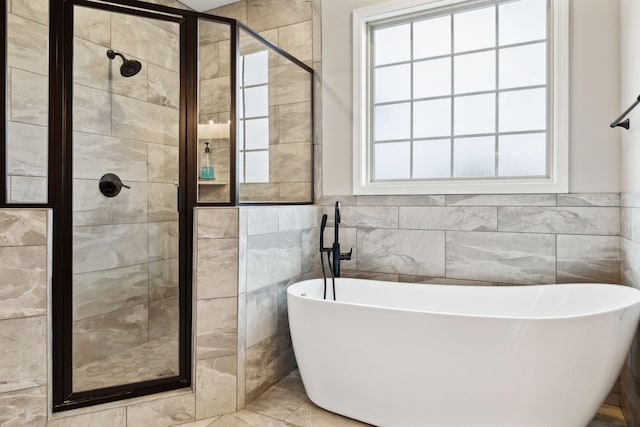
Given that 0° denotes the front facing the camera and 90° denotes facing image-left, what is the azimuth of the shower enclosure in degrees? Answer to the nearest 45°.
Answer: approximately 0°

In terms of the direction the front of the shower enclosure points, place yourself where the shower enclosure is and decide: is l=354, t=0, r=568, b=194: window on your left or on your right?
on your left

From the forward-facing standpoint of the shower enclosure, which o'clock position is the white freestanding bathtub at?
The white freestanding bathtub is roughly at 10 o'clock from the shower enclosure.
